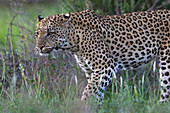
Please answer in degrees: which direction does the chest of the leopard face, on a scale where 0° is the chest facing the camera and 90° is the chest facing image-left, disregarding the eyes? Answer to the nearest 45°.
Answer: approximately 90°
